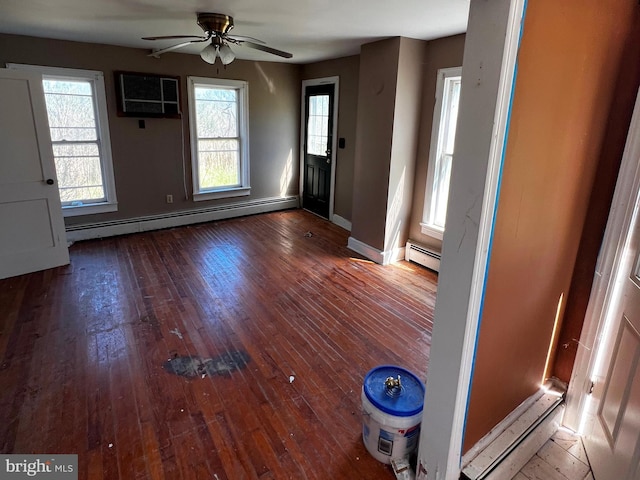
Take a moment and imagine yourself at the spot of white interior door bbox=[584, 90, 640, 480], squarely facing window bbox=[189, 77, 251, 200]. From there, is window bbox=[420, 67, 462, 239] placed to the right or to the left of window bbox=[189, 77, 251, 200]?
right

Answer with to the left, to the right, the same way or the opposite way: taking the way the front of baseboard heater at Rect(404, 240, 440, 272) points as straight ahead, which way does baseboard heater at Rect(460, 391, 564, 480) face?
to the left

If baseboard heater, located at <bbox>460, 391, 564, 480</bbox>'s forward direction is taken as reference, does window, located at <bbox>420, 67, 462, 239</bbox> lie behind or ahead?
behind

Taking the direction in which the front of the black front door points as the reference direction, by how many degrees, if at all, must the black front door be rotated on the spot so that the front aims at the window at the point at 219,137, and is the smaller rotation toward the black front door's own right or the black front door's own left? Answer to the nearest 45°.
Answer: approximately 45° to the black front door's own right

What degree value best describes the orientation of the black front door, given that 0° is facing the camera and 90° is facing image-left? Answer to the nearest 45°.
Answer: approximately 45°

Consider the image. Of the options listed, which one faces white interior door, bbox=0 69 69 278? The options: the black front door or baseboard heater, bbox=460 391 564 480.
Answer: the black front door

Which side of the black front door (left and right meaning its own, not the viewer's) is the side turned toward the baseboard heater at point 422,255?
left

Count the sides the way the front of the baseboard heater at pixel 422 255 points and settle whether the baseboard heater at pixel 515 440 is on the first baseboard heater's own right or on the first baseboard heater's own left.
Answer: on the first baseboard heater's own left

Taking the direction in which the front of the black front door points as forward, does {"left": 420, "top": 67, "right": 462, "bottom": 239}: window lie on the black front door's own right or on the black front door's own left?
on the black front door's own left

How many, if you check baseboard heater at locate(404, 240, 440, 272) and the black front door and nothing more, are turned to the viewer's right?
0
